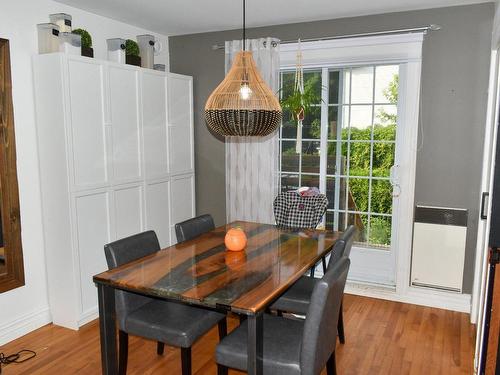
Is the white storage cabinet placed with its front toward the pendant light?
yes

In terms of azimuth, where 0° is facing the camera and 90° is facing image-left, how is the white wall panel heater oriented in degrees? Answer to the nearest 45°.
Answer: approximately 0°

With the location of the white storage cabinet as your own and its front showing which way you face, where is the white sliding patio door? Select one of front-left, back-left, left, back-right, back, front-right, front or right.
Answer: front-left

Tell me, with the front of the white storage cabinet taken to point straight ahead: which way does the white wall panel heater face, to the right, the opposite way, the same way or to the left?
to the right

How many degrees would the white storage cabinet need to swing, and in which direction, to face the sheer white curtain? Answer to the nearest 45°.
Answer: approximately 45° to its left

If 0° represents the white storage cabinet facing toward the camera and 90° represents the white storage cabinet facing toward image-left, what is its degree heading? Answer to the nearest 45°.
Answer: approximately 315°

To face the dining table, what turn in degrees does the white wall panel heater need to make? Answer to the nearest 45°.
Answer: approximately 45° to its right

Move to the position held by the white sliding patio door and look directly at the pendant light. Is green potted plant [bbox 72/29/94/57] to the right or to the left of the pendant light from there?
right

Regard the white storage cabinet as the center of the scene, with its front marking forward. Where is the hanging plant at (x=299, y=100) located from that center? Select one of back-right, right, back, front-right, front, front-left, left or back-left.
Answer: front-left
